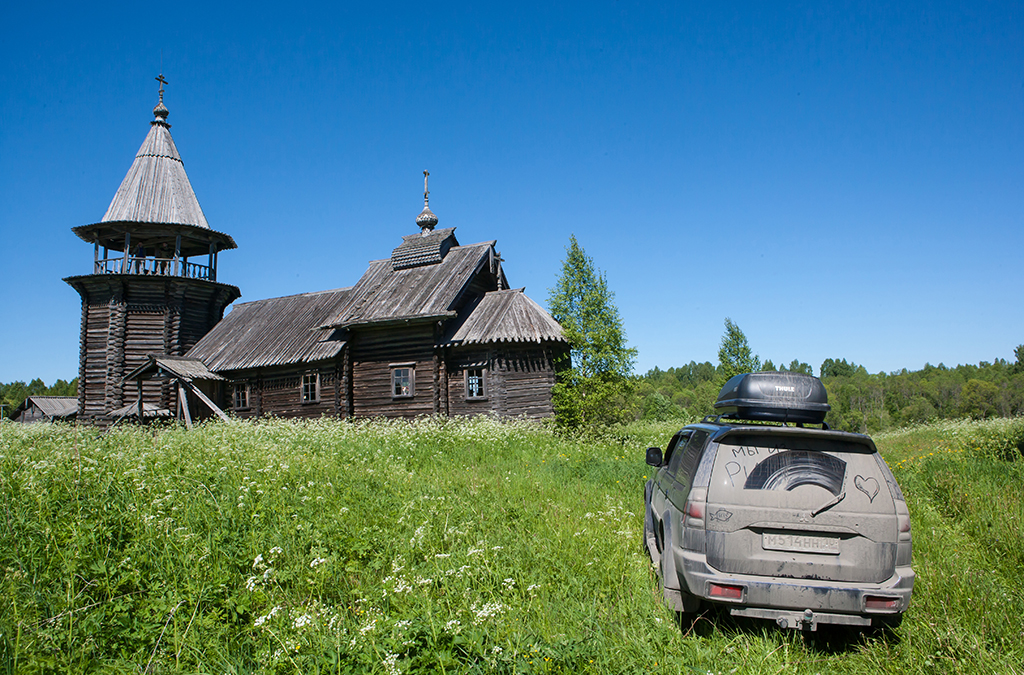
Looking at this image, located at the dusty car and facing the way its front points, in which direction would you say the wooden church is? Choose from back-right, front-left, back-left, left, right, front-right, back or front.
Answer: front-left

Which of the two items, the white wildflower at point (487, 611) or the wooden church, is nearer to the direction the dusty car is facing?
the wooden church

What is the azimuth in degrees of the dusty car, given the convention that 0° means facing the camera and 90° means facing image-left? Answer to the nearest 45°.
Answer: approximately 180°
